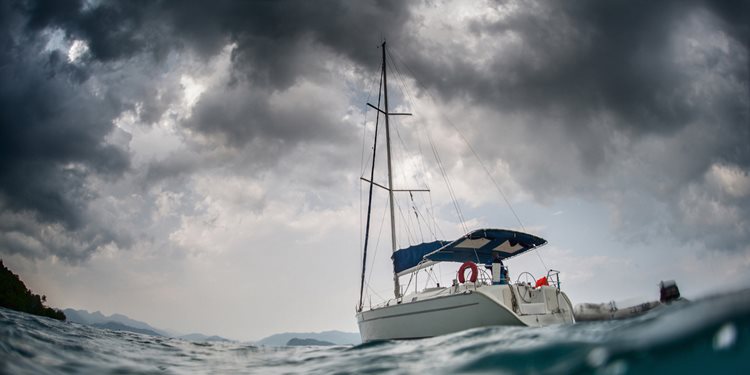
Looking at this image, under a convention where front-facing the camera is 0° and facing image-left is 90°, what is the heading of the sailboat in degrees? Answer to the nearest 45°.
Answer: approximately 135°
